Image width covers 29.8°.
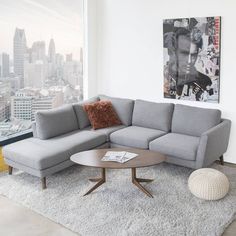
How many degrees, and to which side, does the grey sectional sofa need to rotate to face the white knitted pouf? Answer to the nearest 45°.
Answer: approximately 45° to its left

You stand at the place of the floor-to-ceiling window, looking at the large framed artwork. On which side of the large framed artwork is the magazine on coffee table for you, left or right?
right

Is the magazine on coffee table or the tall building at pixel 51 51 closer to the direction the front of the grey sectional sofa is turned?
the magazine on coffee table

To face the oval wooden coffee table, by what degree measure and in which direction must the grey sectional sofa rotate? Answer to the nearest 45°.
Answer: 0° — it already faces it

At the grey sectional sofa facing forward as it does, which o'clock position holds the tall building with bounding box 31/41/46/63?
The tall building is roughly at 4 o'clock from the grey sectional sofa.

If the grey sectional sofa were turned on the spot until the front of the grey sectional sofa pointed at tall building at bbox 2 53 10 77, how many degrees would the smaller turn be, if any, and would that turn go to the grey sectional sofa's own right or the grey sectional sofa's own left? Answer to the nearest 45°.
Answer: approximately 90° to the grey sectional sofa's own right

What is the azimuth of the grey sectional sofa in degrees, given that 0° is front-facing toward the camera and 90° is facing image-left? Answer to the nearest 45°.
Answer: approximately 0°

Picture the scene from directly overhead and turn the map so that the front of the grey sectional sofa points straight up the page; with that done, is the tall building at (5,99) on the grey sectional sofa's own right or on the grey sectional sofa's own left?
on the grey sectional sofa's own right

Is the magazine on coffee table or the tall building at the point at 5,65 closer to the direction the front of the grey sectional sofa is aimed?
the magazine on coffee table
